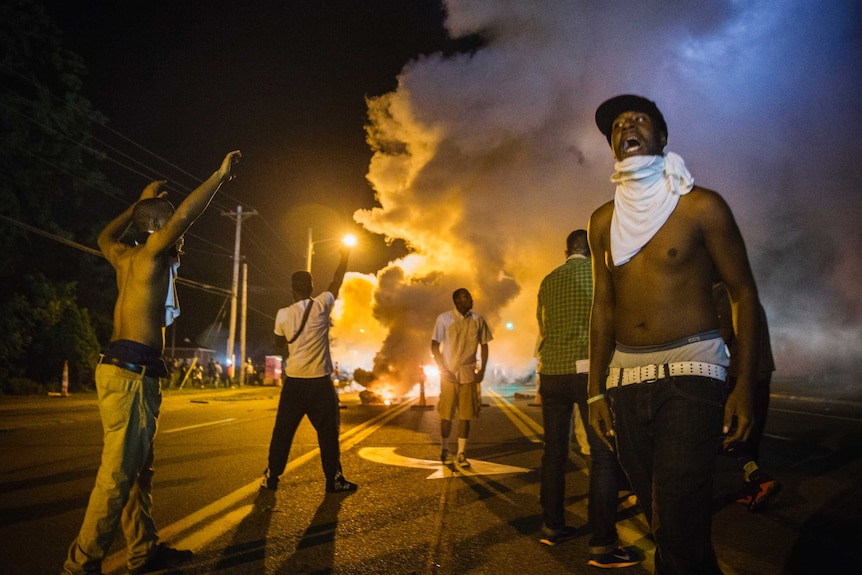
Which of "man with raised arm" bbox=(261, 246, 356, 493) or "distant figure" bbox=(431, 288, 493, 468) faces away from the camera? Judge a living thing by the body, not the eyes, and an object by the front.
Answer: the man with raised arm

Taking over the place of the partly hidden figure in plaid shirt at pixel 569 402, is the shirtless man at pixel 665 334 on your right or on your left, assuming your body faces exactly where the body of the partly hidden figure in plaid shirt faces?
on your right

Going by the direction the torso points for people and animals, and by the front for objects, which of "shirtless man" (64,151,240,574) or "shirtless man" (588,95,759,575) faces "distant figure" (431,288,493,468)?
"shirtless man" (64,151,240,574)

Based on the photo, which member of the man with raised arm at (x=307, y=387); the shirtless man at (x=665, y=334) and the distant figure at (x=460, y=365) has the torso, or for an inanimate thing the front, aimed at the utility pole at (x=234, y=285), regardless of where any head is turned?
the man with raised arm

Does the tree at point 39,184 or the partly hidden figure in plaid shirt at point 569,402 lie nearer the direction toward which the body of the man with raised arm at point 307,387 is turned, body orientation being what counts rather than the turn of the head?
the tree

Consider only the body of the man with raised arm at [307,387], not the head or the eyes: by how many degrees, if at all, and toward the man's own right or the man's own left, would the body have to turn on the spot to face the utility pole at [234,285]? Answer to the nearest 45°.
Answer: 0° — they already face it

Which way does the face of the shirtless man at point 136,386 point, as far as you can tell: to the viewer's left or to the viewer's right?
to the viewer's right

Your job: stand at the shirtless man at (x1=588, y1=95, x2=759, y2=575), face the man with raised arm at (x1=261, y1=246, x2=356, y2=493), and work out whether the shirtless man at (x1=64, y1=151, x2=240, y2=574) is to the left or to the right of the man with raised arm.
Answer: left

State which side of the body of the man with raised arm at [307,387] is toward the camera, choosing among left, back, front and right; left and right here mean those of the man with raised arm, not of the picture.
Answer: back

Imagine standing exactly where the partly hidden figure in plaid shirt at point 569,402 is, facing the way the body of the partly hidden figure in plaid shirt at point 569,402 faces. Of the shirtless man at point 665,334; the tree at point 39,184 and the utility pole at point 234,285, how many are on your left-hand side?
2

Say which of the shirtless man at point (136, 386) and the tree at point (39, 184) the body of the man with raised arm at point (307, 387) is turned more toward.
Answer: the tree
